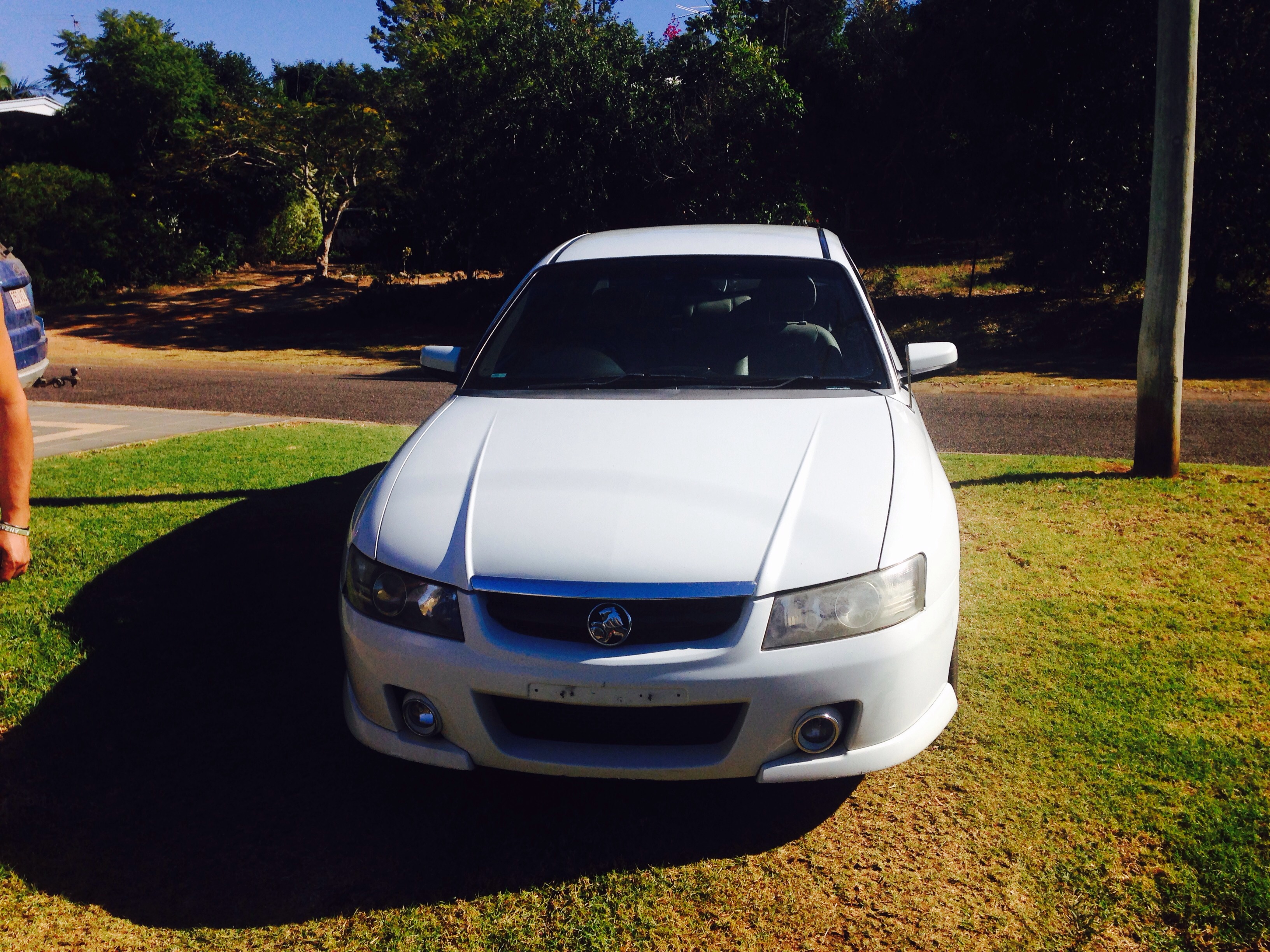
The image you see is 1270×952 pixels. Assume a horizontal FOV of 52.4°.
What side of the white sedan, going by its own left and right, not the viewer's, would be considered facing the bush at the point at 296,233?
back

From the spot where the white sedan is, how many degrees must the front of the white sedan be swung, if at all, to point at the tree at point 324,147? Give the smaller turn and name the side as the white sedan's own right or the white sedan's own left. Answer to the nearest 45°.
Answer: approximately 180°

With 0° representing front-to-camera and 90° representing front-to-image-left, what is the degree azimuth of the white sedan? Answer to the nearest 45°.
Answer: approximately 0°

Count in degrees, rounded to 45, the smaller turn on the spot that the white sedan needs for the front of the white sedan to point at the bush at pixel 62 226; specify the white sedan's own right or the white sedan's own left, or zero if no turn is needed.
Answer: approximately 135° to the white sedan's own right

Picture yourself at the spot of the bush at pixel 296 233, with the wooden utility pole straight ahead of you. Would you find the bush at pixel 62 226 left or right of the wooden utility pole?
right

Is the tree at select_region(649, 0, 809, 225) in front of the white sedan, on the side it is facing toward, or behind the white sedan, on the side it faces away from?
behind

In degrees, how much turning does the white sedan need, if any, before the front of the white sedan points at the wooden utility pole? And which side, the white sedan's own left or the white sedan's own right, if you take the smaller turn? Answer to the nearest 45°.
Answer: approximately 135° to the white sedan's own left
